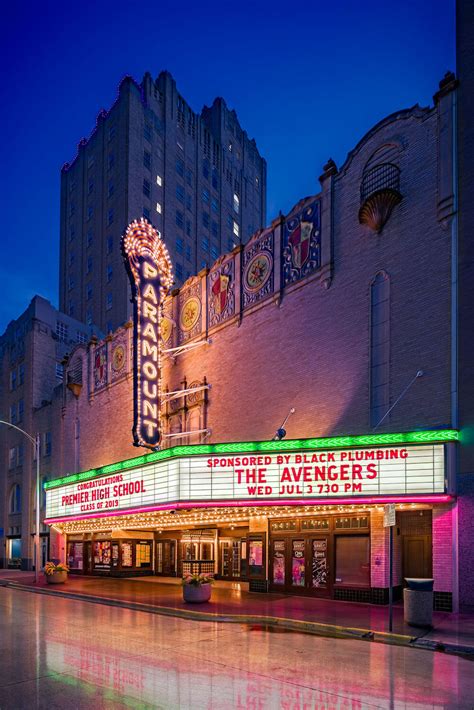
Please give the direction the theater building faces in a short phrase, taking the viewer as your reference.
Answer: facing the viewer and to the left of the viewer

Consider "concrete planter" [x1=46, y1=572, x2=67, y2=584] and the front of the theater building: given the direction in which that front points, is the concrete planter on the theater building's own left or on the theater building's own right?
on the theater building's own right

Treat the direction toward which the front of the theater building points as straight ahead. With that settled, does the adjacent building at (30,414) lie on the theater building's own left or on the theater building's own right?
on the theater building's own right

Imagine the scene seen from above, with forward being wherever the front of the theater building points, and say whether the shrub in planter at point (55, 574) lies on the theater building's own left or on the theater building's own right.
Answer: on the theater building's own right
